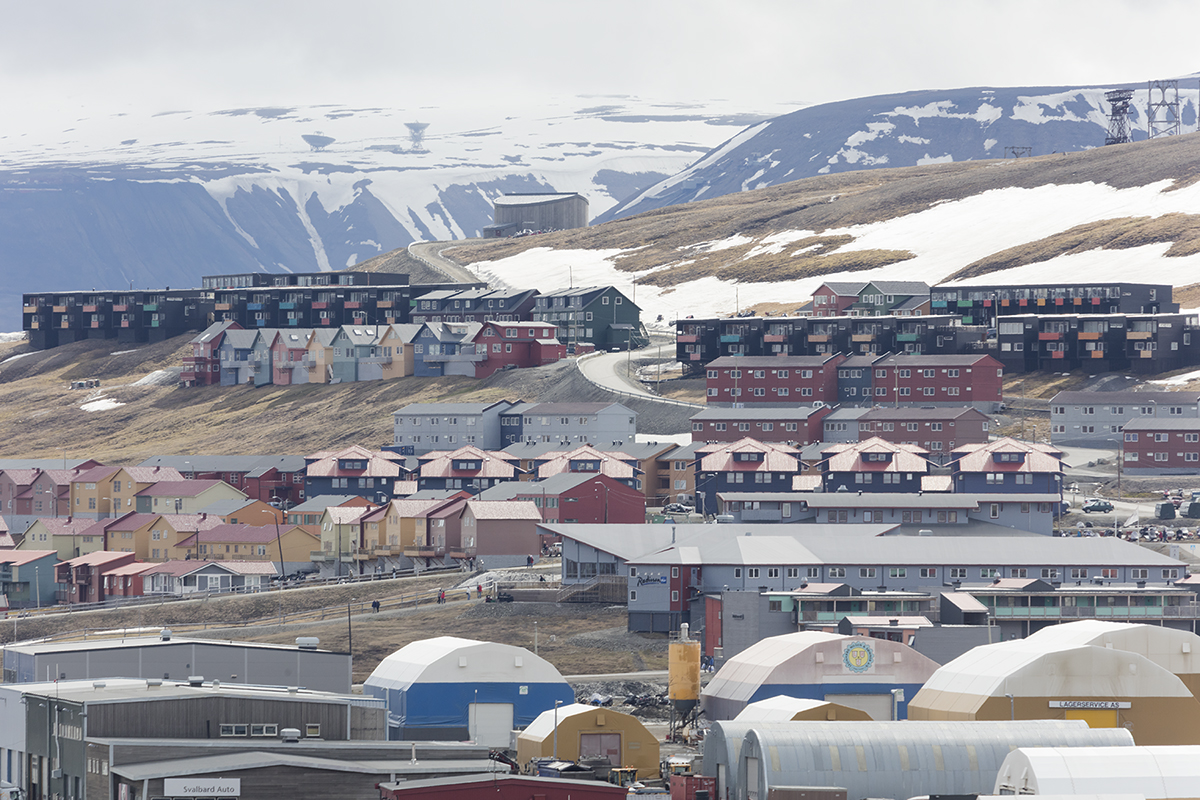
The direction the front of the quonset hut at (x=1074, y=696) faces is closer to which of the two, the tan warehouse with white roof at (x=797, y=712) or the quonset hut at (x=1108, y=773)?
the quonset hut

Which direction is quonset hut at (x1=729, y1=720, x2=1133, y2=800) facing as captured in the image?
to the viewer's left

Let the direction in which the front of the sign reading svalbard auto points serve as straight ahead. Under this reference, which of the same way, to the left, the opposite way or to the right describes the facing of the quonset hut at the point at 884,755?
to the right

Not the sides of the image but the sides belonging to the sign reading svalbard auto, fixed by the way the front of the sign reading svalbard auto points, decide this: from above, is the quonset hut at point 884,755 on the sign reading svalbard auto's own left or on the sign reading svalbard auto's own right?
on the sign reading svalbard auto's own left

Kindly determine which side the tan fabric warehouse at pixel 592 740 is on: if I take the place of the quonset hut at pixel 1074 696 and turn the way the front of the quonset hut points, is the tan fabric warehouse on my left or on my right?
on my right

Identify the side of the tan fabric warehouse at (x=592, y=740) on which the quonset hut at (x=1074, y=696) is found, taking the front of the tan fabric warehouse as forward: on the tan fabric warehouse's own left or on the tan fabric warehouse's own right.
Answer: on the tan fabric warehouse's own left

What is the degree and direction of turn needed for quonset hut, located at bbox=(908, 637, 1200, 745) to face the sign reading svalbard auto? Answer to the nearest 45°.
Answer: approximately 90° to its right

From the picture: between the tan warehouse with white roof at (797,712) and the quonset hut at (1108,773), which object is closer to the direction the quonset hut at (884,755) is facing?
the tan warehouse with white roof
